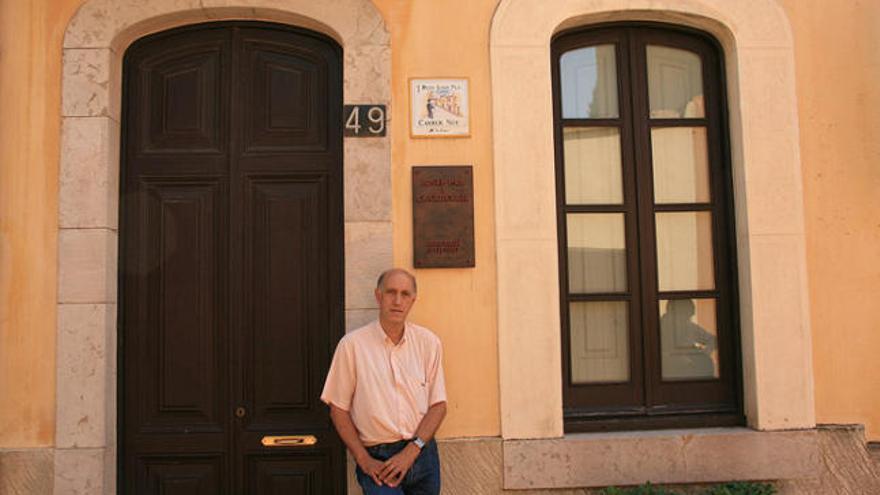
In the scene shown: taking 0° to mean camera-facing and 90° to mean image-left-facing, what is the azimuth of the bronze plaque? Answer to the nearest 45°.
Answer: approximately 0°

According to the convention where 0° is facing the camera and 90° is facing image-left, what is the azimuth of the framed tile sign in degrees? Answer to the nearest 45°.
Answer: approximately 0°

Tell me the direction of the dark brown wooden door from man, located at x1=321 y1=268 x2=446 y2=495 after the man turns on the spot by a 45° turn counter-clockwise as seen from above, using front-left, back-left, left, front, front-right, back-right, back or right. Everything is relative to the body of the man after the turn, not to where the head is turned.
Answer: back

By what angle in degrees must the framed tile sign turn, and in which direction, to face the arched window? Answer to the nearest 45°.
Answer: approximately 90° to its left

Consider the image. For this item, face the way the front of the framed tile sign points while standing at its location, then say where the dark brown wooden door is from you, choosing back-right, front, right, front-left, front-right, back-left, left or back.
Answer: right

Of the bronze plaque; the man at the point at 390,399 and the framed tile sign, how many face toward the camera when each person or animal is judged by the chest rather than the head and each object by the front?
3

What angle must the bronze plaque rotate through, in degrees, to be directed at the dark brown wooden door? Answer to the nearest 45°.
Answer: approximately 90° to its right

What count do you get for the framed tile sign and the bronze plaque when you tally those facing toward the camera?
2
